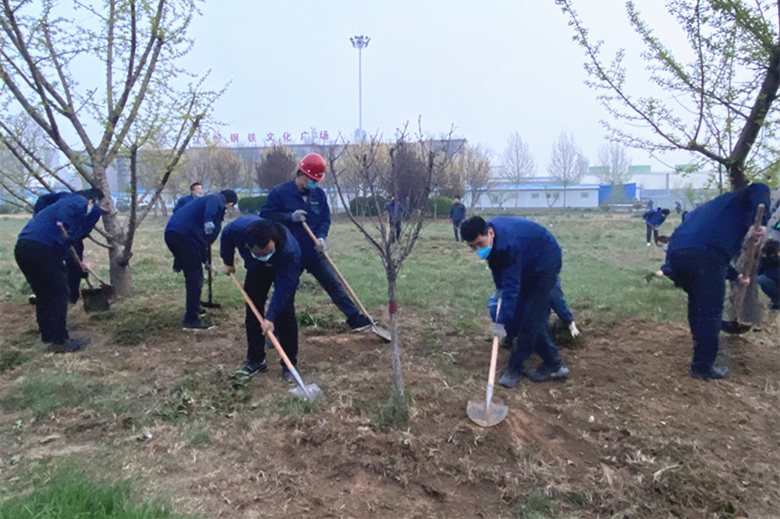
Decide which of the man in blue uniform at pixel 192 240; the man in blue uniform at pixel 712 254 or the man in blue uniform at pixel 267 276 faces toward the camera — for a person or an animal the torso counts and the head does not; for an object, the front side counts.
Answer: the man in blue uniform at pixel 267 276

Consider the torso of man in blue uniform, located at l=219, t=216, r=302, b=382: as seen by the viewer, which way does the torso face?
toward the camera

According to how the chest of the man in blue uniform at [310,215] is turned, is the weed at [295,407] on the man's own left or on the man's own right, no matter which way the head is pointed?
on the man's own right

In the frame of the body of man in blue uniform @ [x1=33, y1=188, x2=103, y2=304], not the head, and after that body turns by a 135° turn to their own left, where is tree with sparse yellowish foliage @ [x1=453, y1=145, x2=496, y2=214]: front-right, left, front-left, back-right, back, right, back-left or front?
right

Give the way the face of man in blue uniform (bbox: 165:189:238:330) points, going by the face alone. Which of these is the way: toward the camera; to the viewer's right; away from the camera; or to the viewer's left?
to the viewer's right

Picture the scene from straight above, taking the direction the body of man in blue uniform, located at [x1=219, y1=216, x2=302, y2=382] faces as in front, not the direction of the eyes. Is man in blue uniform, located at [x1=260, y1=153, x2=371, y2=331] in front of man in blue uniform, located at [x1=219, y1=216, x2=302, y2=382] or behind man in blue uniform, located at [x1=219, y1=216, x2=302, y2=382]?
behind

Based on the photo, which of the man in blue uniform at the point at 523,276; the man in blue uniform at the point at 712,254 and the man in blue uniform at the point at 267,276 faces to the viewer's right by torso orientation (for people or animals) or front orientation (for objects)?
the man in blue uniform at the point at 712,254

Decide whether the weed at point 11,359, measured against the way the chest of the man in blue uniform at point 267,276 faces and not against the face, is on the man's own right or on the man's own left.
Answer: on the man's own right

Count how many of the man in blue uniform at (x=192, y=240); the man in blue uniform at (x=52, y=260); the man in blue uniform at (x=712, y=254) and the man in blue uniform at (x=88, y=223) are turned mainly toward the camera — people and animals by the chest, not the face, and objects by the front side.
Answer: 0

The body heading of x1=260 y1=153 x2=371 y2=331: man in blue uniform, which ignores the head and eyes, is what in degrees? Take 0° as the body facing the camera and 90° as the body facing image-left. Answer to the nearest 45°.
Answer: approximately 315°

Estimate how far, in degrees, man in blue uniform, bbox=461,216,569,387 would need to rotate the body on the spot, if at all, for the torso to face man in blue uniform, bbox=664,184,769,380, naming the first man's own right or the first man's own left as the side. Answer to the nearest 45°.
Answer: approximately 135° to the first man's own left

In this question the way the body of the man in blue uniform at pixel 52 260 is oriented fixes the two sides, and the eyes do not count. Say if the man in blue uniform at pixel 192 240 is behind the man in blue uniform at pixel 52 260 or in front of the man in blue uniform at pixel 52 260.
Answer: in front

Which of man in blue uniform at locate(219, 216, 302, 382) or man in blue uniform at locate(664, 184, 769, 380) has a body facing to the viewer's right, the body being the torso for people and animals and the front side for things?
man in blue uniform at locate(664, 184, 769, 380)

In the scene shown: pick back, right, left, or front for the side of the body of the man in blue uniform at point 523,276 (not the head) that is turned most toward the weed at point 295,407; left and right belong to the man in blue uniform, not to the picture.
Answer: front

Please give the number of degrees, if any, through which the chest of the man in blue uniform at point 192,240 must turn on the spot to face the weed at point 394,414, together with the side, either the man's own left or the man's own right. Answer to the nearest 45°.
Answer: approximately 90° to the man's own right

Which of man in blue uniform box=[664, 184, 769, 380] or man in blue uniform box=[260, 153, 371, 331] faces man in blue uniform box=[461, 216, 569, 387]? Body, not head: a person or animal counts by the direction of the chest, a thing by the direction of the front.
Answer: man in blue uniform box=[260, 153, 371, 331]

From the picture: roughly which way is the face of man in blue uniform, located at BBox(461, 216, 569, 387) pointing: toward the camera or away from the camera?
toward the camera

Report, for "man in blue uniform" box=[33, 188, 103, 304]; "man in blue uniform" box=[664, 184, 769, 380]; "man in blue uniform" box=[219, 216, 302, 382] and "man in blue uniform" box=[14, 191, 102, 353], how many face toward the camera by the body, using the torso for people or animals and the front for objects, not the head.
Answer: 1

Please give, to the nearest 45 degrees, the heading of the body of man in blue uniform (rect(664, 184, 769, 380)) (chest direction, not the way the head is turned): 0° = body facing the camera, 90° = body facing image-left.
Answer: approximately 270°

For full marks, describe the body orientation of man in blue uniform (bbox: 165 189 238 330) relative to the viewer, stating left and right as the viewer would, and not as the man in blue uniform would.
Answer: facing to the right of the viewer

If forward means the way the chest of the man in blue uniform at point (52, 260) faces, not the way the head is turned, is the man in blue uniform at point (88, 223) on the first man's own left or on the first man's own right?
on the first man's own left

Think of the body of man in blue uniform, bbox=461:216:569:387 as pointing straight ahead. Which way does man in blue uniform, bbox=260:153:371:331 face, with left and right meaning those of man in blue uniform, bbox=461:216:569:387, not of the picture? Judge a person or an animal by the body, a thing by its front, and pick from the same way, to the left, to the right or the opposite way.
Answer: to the left

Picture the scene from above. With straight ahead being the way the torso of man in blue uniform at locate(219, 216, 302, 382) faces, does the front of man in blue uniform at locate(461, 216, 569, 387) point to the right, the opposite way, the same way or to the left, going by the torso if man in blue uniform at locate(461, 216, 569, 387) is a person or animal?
to the right

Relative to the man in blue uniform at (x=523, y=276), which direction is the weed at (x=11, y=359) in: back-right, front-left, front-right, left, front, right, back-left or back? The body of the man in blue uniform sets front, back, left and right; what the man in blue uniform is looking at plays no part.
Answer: front-right
